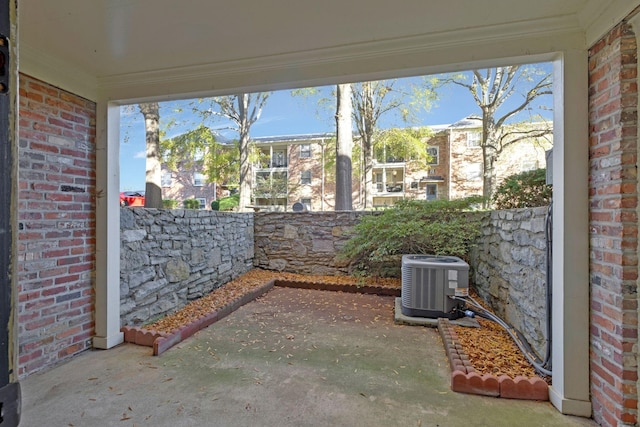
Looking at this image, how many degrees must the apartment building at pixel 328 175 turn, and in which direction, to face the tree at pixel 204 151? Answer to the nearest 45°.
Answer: approximately 45° to its right

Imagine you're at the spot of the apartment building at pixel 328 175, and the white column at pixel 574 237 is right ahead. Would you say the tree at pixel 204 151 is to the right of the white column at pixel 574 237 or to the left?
right

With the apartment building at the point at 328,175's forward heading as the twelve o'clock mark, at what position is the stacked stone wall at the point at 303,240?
The stacked stone wall is roughly at 12 o'clock from the apartment building.

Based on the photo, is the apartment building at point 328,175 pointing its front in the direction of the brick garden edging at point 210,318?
yes

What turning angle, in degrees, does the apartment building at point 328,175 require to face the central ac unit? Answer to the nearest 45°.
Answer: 0° — it already faces it

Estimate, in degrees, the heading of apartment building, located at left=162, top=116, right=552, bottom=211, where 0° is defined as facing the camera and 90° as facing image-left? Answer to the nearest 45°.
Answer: approximately 0°

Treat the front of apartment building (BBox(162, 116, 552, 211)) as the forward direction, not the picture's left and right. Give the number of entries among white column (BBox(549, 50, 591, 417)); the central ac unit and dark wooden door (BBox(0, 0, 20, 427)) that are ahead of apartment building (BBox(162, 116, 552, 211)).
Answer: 3

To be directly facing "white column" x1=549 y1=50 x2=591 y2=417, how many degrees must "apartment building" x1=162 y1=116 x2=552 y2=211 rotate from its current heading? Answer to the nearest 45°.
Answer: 0° — it already faces it

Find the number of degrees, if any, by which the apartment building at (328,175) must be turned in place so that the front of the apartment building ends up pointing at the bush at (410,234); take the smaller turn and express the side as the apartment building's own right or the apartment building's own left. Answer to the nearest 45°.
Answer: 0° — it already faces it

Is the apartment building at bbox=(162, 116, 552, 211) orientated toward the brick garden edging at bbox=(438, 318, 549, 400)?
yes

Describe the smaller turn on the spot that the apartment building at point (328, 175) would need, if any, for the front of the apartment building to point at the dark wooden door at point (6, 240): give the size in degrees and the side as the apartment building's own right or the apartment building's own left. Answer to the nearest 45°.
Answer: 0° — it already faces it
